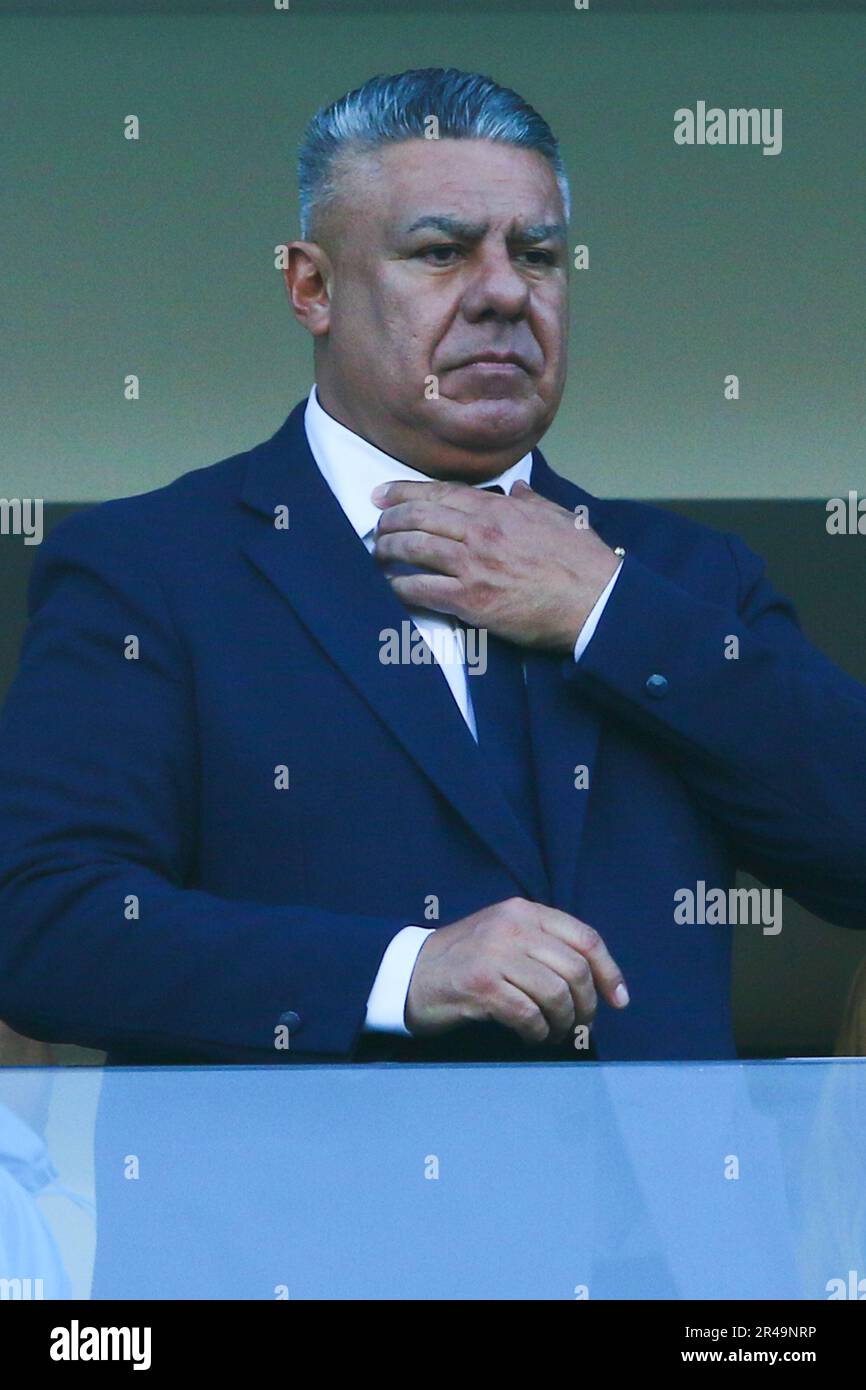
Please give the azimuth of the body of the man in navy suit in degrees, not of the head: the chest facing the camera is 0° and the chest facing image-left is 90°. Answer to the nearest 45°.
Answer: approximately 315°

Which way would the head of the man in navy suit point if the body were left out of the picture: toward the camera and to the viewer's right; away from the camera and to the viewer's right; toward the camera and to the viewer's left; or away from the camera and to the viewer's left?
toward the camera and to the viewer's right
